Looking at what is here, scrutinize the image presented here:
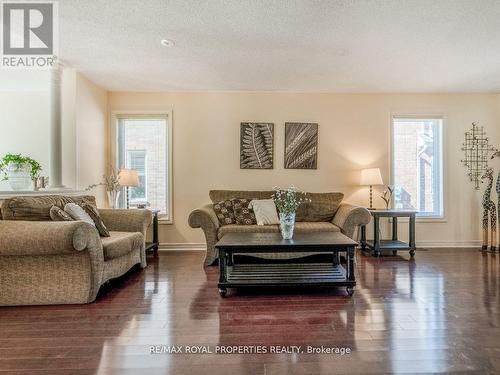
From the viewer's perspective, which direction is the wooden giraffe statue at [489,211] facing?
to the viewer's left

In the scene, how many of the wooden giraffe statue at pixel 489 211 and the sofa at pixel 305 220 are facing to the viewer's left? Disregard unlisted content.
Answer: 1

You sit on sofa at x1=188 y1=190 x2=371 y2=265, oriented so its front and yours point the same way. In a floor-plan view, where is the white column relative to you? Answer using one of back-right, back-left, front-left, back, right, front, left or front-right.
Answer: right

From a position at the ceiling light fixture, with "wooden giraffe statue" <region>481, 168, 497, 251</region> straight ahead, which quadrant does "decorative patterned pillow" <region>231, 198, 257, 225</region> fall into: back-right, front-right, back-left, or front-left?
front-left

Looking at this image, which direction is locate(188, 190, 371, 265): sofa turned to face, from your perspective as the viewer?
facing the viewer

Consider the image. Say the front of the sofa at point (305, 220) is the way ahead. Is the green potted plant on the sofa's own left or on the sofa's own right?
on the sofa's own right

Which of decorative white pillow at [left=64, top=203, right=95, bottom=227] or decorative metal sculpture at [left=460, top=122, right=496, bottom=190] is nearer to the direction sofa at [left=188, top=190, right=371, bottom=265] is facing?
the decorative white pillow

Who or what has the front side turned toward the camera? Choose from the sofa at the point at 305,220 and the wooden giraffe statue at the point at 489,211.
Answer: the sofa

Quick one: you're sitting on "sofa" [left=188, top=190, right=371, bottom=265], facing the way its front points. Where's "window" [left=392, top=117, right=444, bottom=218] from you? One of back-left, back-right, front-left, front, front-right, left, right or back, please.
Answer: back-left

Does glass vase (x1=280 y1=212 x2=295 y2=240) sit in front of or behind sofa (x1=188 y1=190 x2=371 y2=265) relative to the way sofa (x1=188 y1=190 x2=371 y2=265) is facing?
in front

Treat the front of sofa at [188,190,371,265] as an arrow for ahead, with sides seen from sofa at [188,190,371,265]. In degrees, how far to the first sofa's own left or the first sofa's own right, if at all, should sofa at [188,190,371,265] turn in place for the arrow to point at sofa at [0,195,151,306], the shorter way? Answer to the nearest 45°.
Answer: approximately 45° to the first sofa's own right
